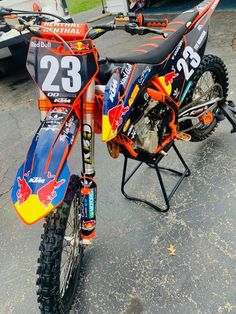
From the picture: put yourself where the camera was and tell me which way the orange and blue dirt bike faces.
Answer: facing the viewer and to the left of the viewer
